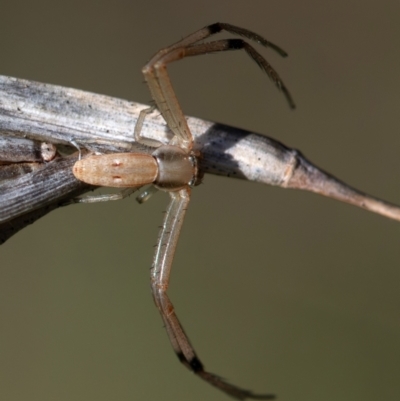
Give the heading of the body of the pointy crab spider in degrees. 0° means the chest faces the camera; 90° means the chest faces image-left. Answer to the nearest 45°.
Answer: approximately 270°
